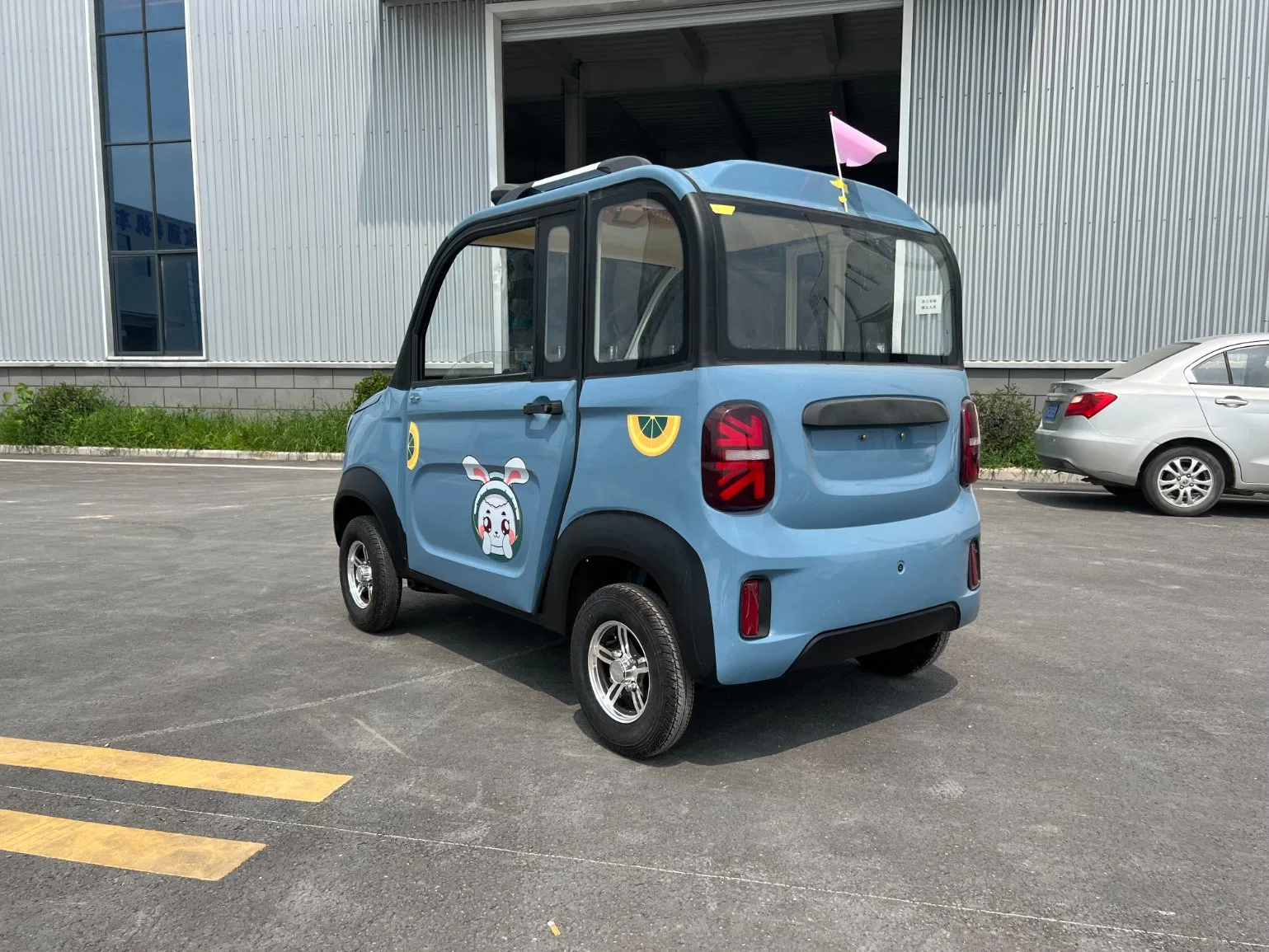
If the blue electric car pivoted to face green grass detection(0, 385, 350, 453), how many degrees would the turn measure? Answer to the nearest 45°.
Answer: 0° — it already faces it

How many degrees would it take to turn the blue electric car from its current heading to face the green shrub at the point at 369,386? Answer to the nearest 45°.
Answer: approximately 45° to its right

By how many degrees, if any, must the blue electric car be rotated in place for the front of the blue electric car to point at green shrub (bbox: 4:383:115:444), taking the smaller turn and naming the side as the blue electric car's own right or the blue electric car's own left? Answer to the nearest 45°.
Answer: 0° — it already faces it

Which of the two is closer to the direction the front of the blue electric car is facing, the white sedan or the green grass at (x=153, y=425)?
the green grass

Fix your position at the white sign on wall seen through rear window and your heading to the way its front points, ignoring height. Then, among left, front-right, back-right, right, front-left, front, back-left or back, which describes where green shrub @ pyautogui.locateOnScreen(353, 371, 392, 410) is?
back-right

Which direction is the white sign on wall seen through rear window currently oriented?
toward the camera

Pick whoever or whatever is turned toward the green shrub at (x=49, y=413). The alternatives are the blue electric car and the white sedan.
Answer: the blue electric car

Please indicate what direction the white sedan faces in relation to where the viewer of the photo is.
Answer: facing to the right of the viewer

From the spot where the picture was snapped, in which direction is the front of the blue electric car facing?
facing away from the viewer and to the left of the viewer

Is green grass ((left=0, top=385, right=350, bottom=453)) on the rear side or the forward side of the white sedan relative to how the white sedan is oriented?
on the rear side
